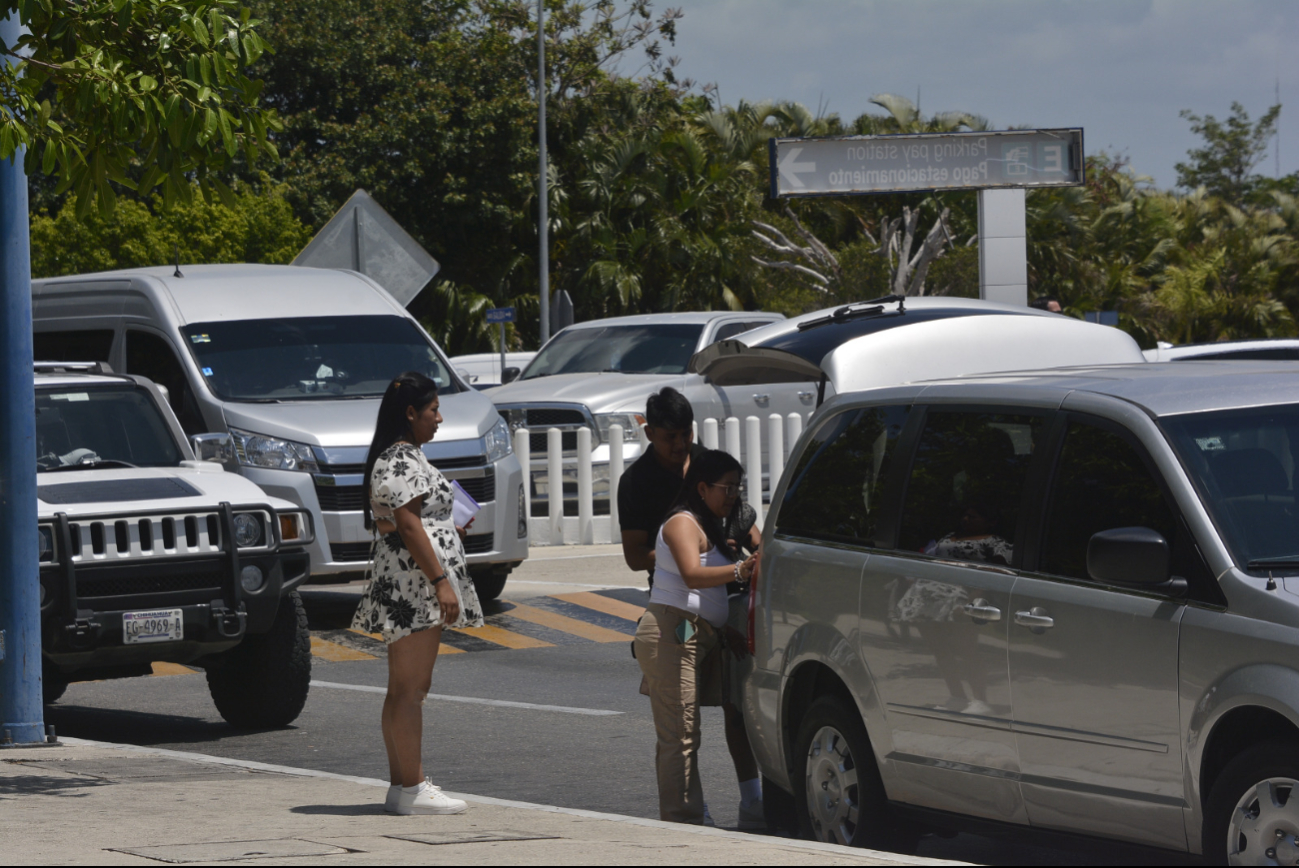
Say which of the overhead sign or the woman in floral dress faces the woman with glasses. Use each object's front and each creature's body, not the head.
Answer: the woman in floral dress

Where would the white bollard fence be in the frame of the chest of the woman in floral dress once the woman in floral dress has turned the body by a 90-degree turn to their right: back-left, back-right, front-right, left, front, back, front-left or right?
back

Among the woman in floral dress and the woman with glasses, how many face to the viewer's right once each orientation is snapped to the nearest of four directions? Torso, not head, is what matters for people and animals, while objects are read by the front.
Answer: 2

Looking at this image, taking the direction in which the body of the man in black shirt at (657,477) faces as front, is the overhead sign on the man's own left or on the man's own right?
on the man's own left

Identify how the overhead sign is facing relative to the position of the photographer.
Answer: facing away from the viewer

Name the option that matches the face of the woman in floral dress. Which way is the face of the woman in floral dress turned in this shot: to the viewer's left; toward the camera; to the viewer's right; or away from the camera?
to the viewer's right

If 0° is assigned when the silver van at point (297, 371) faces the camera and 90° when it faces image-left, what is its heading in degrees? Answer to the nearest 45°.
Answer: approximately 315°

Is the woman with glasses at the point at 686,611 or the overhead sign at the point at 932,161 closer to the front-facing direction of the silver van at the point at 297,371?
the woman with glasses

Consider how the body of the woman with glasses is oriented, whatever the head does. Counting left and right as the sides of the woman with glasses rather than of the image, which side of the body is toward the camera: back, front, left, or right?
right

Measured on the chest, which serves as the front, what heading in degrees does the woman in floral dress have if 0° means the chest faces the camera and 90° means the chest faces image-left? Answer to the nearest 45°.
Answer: approximately 270°

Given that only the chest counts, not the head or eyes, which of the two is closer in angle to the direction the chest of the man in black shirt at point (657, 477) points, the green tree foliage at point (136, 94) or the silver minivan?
the silver minivan

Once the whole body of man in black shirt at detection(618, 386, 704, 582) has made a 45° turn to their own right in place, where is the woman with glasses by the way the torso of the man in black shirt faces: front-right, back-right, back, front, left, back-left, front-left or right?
front

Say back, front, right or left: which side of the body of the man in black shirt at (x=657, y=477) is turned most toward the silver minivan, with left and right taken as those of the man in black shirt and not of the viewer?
front

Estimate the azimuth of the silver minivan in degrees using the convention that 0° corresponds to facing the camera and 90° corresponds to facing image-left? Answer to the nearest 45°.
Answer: approximately 315°

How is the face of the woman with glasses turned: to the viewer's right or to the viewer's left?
to the viewer's right

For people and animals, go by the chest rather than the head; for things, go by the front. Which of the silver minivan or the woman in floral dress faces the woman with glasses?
the woman in floral dress

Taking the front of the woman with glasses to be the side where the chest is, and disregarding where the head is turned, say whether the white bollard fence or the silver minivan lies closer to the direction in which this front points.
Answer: the silver minivan
